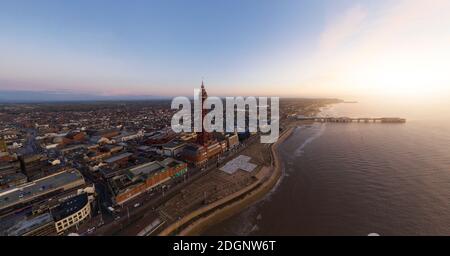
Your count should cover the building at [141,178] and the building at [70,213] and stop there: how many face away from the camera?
0

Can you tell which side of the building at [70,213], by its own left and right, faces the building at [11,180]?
back

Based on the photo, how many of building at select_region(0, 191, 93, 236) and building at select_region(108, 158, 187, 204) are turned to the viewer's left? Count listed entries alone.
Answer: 0

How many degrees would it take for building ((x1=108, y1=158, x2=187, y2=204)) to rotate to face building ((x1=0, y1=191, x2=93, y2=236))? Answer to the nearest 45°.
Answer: approximately 90° to its right

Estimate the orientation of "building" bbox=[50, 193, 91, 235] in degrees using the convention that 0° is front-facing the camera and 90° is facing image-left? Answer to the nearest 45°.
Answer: approximately 315°

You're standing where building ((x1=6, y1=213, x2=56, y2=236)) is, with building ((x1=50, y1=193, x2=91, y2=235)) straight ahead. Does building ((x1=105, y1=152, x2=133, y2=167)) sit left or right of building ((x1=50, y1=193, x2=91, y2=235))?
left

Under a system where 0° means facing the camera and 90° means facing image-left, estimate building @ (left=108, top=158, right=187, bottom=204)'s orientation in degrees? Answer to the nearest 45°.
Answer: approximately 315°

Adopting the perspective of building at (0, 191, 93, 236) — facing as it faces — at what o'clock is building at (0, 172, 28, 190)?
building at (0, 172, 28, 190) is roughly at 7 o'clock from building at (0, 191, 93, 236).
